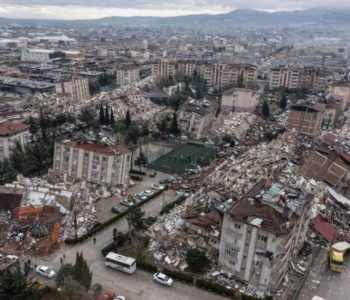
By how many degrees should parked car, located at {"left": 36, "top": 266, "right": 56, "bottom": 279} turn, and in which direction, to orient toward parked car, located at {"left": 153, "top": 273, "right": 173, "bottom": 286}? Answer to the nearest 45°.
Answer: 0° — it already faces it

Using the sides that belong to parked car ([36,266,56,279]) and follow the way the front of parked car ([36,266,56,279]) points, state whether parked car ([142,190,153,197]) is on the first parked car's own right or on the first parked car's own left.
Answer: on the first parked car's own left

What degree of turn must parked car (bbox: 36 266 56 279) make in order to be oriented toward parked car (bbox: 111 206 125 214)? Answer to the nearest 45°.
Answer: approximately 90° to its left

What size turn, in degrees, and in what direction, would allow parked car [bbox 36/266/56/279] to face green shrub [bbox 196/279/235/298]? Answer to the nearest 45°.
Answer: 0° — it already faces it

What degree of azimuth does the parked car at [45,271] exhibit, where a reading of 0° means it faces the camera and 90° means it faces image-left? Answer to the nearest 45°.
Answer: approximately 315°

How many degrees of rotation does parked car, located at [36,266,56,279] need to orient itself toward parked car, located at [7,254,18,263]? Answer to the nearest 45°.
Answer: approximately 180°

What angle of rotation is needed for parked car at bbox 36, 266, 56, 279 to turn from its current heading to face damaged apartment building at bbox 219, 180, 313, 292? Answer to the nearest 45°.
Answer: approximately 45° to its left
